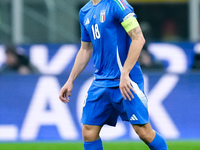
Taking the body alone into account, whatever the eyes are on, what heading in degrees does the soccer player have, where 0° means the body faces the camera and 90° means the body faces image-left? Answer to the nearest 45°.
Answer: approximately 45°
